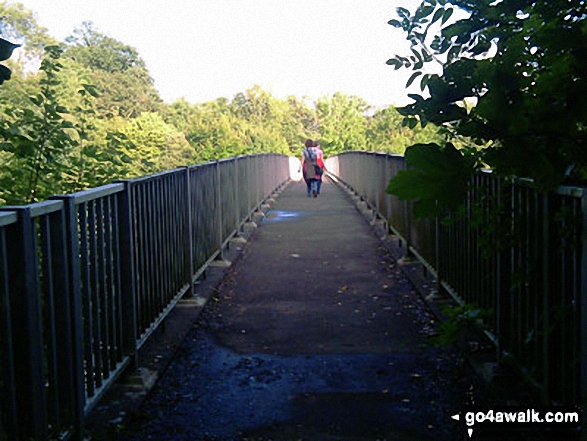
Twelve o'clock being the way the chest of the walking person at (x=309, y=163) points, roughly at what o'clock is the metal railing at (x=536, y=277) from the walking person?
The metal railing is roughly at 6 o'clock from the walking person.

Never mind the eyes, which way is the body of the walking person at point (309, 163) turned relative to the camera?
away from the camera

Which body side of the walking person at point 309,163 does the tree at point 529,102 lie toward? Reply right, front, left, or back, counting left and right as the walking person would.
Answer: back

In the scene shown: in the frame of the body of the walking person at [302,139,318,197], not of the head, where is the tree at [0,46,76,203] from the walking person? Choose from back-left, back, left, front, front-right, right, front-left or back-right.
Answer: back
